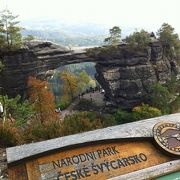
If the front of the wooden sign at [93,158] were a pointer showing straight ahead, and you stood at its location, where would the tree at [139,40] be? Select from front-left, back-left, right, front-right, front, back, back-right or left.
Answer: back

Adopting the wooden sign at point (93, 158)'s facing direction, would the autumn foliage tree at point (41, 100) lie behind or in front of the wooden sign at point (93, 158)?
behind

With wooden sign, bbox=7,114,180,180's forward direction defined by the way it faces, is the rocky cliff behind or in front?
behind

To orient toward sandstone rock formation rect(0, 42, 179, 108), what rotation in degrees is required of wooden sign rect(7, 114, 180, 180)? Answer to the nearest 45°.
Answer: approximately 180°

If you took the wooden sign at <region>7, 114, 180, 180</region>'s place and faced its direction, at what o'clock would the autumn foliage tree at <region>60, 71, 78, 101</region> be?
The autumn foliage tree is roughly at 6 o'clock from the wooden sign.

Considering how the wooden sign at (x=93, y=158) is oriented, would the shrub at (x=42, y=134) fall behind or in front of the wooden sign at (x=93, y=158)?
behind

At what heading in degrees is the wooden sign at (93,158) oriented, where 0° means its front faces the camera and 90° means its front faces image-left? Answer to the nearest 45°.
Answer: approximately 0°

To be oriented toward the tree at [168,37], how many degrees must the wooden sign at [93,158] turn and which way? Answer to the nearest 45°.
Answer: approximately 180°
